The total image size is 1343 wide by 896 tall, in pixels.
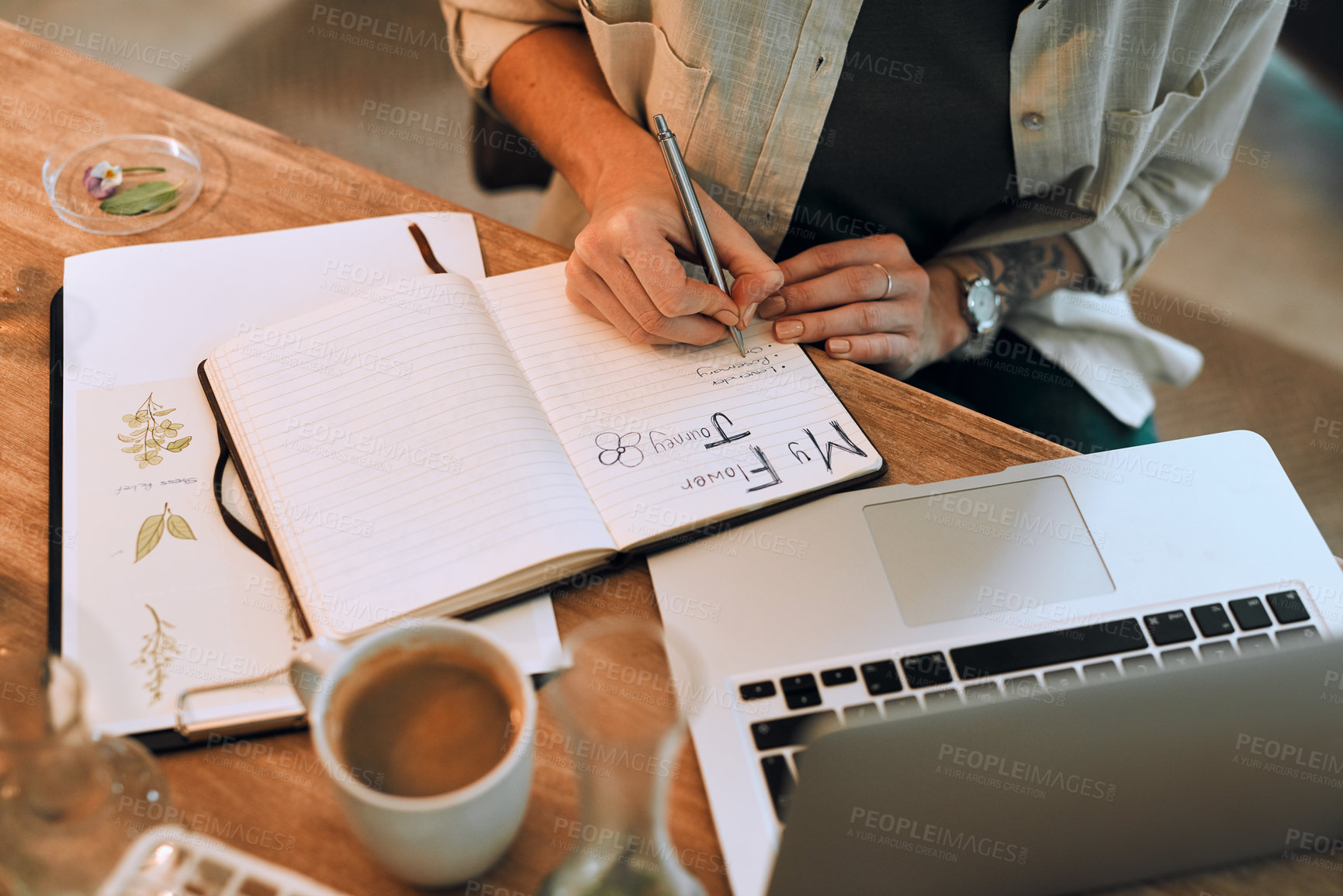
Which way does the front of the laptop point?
away from the camera

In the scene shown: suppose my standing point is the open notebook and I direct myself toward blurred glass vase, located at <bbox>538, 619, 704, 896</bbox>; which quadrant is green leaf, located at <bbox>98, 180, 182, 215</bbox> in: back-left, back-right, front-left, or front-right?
back-right
